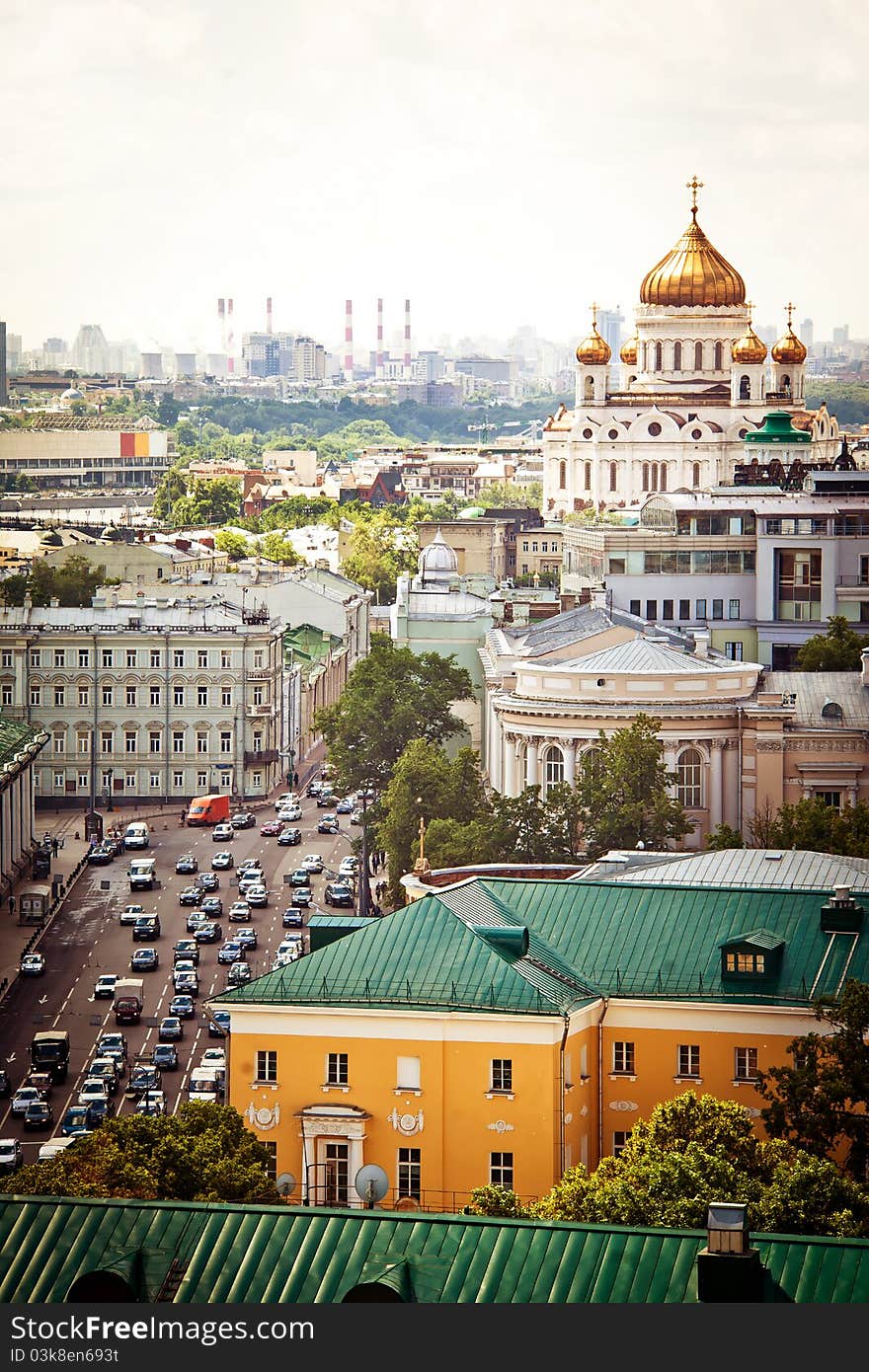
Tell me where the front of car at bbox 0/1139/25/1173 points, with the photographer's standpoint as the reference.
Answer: facing the viewer and to the left of the viewer

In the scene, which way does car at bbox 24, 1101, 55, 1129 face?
toward the camera

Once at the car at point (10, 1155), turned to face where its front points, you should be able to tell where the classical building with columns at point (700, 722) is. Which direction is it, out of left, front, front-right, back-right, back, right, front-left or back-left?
back

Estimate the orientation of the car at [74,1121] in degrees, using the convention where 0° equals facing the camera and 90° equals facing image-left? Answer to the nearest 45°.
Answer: approximately 45°
